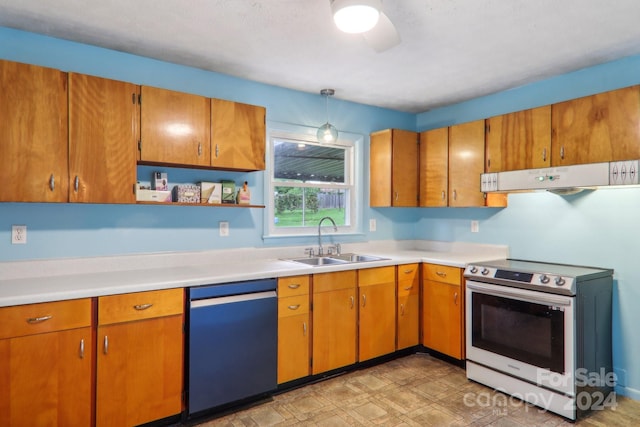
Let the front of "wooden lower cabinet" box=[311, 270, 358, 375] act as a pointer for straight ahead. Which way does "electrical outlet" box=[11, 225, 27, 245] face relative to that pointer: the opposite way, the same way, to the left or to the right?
the same way

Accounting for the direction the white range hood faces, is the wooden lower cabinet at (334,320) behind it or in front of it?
in front

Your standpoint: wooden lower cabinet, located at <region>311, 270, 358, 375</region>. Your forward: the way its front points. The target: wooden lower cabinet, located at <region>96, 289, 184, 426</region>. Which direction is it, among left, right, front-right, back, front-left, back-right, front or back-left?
right

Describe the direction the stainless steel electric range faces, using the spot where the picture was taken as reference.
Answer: facing the viewer and to the left of the viewer

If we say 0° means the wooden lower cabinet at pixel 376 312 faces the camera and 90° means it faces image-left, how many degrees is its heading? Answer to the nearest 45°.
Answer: approximately 315°

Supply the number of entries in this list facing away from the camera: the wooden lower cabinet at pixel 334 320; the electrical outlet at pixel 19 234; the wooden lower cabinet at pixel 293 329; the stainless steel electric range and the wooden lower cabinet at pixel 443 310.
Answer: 0

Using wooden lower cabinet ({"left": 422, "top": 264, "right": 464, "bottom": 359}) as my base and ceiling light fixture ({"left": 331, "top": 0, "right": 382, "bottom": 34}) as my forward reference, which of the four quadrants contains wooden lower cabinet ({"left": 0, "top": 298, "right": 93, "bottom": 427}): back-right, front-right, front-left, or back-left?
front-right

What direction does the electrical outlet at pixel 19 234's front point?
toward the camera

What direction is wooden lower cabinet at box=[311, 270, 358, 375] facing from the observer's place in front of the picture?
facing the viewer and to the right of the viewer
